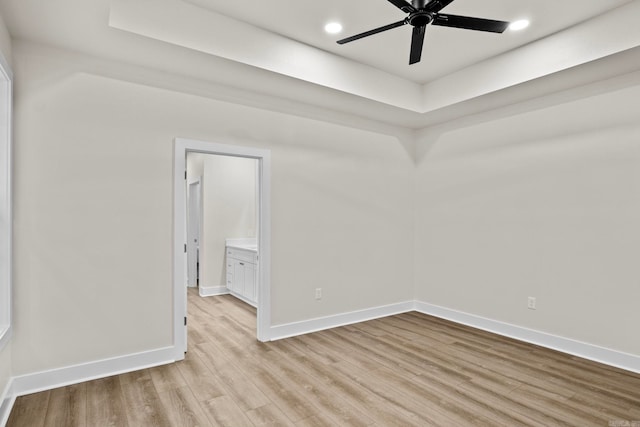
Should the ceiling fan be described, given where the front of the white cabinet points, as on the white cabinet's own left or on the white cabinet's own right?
on the white cabinet's own left

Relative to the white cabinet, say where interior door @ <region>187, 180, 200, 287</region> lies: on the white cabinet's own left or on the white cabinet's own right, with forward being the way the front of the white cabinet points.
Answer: on the white cabinet's own right

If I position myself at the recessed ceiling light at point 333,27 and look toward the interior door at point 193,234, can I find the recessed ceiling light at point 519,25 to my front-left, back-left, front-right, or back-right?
back-right

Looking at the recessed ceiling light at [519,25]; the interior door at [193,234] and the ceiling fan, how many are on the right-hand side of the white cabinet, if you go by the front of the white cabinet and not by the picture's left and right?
1

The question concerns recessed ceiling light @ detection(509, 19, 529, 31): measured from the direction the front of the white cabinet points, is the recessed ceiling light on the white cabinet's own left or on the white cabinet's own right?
on the white cabinet's own left

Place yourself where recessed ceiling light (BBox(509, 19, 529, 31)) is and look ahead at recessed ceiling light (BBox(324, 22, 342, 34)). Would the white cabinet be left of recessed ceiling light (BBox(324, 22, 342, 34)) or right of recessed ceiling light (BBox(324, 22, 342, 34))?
right

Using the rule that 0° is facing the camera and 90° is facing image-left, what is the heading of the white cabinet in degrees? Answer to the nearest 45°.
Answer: approximately 45°
